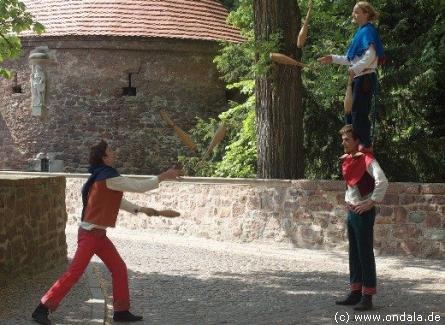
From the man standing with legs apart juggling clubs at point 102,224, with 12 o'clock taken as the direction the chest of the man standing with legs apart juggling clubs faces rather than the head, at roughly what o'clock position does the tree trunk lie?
The tree trunk is roughly at 10 o'clock from the man standing with legs apart juggling clubs.

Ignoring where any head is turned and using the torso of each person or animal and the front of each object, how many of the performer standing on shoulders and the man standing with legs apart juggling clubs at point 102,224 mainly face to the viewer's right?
1

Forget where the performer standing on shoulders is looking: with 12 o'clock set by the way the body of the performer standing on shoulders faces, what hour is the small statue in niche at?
The small statue in niche is roughly at 2 o'clock from the performer standing on shoulders.

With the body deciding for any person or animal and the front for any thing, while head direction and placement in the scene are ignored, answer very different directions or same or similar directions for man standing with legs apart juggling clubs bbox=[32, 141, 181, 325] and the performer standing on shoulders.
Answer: very different directions

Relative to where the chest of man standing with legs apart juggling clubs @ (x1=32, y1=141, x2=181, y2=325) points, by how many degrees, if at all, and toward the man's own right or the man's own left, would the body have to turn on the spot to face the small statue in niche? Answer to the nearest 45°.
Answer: approximately 90° to the man's own left

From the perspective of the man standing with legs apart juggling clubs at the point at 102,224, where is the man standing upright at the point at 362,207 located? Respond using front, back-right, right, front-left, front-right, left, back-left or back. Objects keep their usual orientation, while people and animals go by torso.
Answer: front

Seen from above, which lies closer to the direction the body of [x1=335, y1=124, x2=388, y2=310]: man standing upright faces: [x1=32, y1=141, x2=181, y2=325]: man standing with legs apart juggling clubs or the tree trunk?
the man standing with legs apart juggling clubs

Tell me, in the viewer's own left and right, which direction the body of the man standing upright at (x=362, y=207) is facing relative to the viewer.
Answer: facing the viewer and to the left of the viewer

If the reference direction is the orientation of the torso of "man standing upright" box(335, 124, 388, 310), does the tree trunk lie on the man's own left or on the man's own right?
on the man's own right

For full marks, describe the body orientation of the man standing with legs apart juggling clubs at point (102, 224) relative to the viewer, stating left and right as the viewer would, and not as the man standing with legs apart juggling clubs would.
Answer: facing to the right of the viewer

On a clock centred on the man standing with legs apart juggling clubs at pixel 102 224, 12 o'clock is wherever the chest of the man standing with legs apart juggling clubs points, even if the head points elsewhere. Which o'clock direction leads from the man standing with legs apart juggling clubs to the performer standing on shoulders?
The performer standing on shoulders is roughly at 11 o'clock from the man standing with legs apart juggling clubs.

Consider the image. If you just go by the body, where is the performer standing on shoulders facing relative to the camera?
to the viewer's left

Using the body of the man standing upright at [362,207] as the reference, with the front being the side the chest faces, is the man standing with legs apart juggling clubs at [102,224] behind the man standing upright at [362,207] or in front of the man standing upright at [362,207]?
in front

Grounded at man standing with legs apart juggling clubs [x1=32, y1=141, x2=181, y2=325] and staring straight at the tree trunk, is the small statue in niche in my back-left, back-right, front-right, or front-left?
front-left
